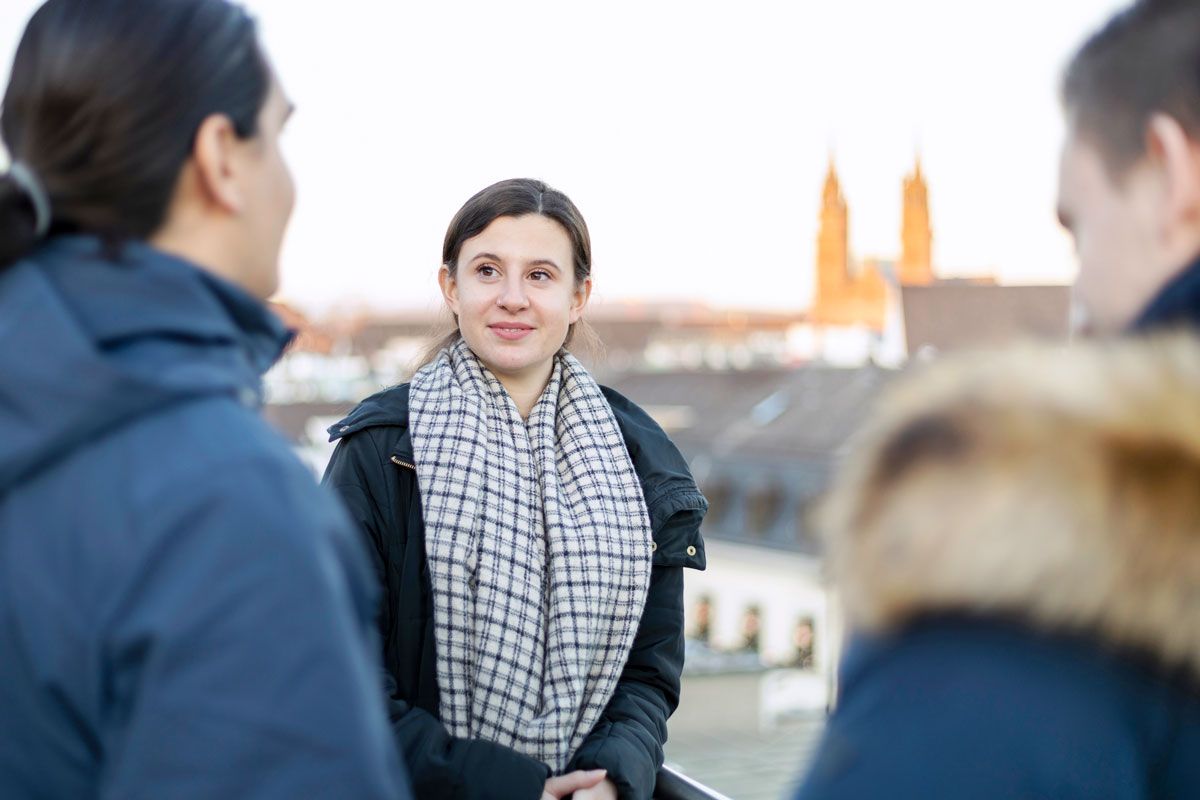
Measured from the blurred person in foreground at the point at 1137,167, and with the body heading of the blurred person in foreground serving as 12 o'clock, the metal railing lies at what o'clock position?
The metal railing is roughly at 12 o'clock from the blurred person in foreground.

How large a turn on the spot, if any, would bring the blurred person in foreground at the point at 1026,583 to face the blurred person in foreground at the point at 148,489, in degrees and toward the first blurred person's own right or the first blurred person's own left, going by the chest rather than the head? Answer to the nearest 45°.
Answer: approximately 45° to the first blurred person's own left

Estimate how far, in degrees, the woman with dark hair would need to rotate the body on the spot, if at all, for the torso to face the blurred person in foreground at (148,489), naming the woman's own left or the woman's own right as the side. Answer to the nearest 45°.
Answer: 0° — they already face them

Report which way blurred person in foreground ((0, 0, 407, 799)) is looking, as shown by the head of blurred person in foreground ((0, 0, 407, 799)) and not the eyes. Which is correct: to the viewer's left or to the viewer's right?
to the viewer's right

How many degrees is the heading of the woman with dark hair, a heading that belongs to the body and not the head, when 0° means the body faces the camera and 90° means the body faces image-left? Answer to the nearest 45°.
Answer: approximately 0°

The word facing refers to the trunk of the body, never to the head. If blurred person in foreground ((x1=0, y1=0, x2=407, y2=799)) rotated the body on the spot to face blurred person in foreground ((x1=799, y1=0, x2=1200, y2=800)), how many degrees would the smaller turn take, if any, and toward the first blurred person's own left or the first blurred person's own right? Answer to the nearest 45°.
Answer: approximately 90° to the first blurred person's own right

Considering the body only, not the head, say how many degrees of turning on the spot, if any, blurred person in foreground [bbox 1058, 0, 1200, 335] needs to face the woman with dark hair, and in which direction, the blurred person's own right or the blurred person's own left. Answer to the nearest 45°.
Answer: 0° — they already face them

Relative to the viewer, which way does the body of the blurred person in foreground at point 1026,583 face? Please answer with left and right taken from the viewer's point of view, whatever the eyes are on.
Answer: facing away from the viewer and to the left of the viewer

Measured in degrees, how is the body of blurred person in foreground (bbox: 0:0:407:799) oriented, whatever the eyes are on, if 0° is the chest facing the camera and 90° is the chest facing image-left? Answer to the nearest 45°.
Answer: approximately 225°
